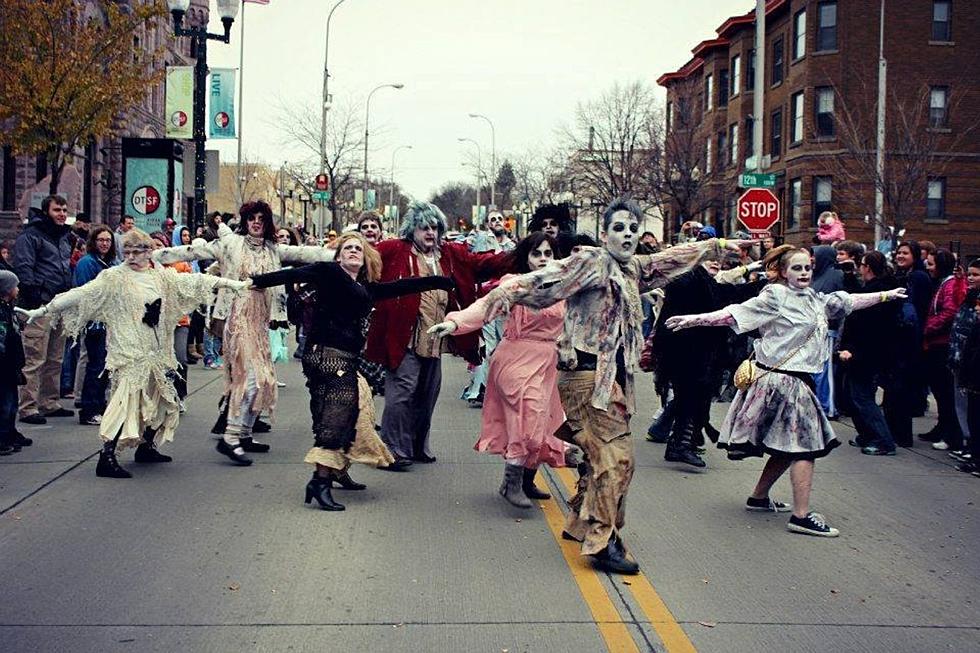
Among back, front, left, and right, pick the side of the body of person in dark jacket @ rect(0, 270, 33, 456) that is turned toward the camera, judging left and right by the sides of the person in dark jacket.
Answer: right

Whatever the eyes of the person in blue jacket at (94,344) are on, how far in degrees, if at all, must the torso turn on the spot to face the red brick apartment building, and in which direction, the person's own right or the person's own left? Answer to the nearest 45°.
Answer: approximately 90° to the person's own left

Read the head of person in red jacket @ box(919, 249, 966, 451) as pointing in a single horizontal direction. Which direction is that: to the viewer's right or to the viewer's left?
to the viewer's left

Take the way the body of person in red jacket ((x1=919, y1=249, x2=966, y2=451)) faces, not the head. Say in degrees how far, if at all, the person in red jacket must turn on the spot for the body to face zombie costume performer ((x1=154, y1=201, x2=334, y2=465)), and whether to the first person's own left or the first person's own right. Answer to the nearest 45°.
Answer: approximately 45° to the first person's own left

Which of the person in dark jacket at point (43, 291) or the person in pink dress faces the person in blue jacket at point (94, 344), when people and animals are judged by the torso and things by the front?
the person in dark jacket at point (43, 291)

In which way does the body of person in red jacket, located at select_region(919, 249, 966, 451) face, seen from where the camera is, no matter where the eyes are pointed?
to the viewer's left

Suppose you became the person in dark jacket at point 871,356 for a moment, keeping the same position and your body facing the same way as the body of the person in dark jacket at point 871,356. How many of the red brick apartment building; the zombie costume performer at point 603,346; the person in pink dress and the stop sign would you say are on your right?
2

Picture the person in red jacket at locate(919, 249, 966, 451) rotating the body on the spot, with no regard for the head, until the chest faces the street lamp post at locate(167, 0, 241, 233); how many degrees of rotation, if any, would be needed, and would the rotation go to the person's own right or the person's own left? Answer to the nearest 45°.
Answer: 0° — they already face it

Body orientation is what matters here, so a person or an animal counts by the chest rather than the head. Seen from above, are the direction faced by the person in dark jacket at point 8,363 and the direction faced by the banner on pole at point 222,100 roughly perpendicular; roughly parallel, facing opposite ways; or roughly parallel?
roughly perpendicular

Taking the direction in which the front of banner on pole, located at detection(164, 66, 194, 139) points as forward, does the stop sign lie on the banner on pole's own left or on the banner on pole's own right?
on the banner on pole's own left
